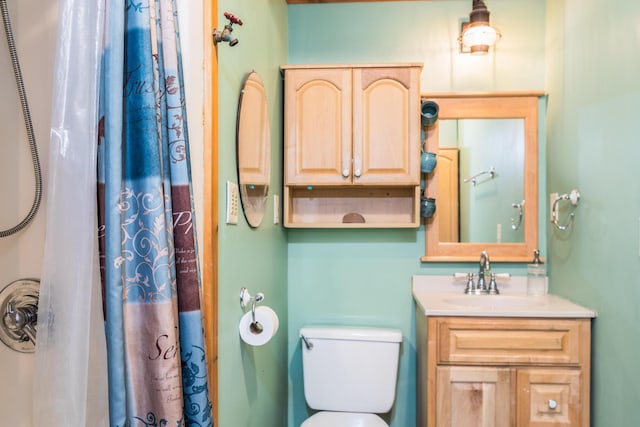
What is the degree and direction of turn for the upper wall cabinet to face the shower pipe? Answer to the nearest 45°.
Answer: approximately 45° to its right

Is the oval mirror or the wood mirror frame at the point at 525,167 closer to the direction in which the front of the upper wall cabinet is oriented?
the oval mirror

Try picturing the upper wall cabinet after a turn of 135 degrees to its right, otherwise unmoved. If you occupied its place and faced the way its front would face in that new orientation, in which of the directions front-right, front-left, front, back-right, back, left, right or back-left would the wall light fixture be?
back-right

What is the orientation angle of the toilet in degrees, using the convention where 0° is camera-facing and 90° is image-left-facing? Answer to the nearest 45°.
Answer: approximately 0°

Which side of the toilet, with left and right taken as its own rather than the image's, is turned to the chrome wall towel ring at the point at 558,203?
left
